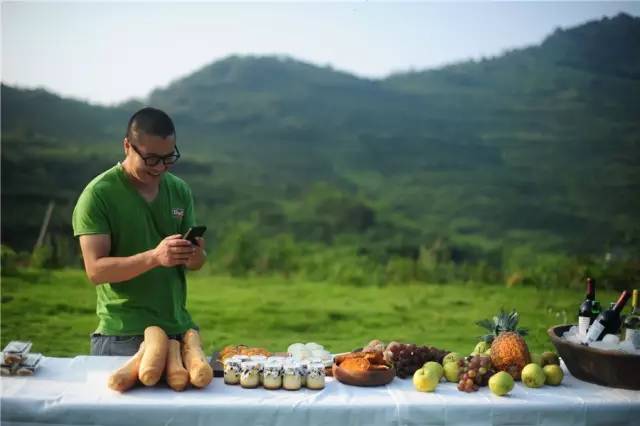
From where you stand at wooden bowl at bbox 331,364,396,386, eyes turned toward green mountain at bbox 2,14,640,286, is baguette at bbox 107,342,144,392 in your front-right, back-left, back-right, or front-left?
back-left

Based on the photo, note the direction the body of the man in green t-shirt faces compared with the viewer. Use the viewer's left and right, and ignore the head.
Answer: facing the viewer and to the right of the viewer

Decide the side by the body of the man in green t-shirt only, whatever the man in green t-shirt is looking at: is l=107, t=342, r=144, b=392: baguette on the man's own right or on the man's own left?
on the man's own right

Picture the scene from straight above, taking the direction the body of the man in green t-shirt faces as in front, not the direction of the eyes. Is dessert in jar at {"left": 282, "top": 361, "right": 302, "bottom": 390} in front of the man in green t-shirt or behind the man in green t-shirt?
in front

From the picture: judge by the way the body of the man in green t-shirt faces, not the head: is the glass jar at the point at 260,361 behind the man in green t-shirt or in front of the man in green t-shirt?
in front

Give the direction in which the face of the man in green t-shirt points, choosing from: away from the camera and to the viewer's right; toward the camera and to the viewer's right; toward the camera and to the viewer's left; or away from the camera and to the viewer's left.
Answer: toward the camera and to the viewer's right

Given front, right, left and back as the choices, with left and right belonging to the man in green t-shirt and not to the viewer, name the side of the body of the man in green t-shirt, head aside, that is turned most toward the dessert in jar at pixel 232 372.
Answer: front

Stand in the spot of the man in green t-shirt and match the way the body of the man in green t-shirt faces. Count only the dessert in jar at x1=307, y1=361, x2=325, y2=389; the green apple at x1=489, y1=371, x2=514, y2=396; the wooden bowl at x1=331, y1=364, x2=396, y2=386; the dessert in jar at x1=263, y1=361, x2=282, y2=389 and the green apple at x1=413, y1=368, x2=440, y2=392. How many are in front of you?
5

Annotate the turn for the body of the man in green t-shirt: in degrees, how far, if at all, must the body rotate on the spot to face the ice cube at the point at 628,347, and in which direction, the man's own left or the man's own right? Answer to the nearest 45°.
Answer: approximately 45° to the man's own left
